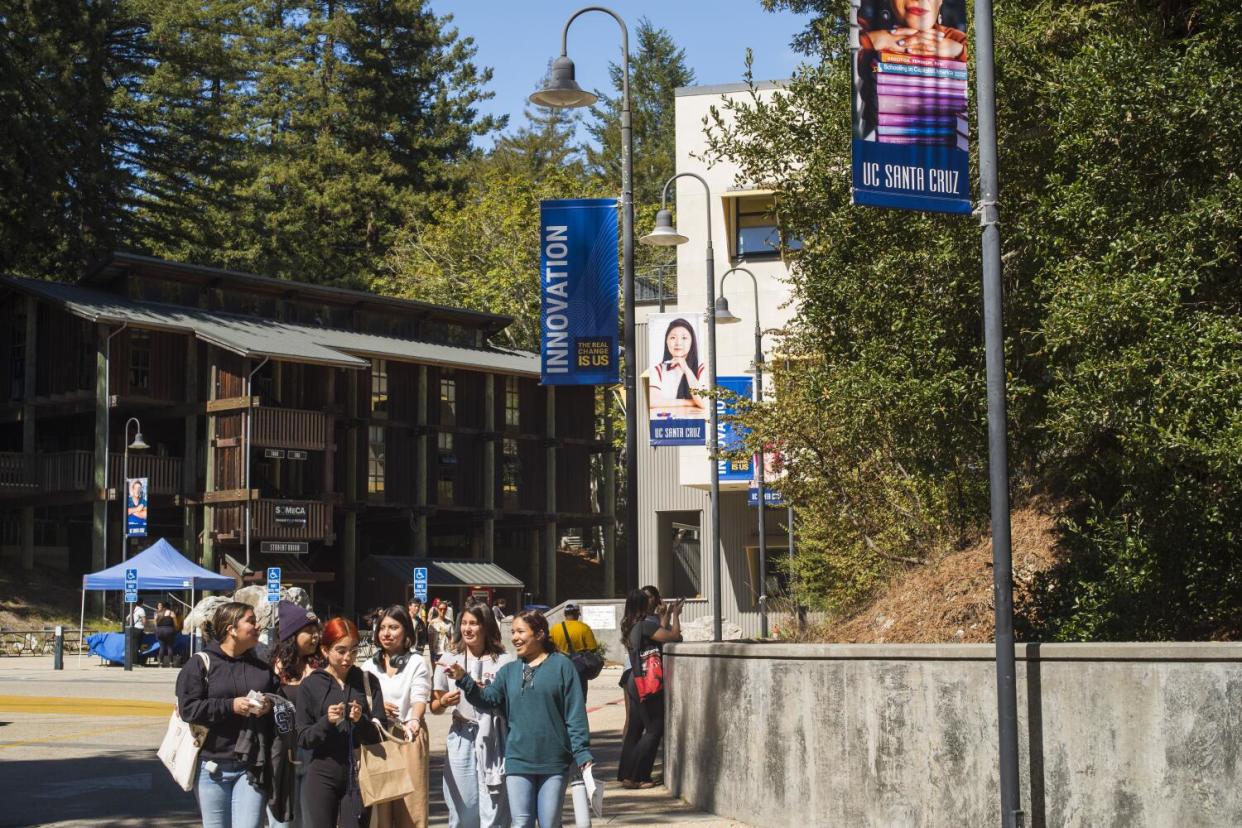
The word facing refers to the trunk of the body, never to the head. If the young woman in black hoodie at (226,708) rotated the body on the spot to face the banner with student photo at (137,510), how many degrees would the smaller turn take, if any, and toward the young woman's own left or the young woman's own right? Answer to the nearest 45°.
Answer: approximately 135° to the young woman's own left

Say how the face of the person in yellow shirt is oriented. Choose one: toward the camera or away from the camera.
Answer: away from the camera

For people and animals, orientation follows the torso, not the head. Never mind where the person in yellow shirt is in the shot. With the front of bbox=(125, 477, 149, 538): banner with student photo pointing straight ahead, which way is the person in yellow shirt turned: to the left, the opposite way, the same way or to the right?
the opposite way

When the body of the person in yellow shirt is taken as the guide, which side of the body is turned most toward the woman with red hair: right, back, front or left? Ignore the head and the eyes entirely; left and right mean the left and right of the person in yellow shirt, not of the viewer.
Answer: back

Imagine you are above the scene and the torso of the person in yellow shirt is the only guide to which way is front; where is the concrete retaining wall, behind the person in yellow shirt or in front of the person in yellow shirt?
behind

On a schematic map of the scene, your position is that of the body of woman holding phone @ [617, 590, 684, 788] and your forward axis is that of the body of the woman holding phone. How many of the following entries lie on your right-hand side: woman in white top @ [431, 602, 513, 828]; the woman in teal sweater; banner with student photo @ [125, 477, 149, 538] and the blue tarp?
2
